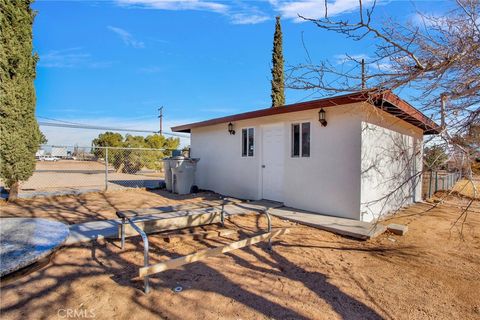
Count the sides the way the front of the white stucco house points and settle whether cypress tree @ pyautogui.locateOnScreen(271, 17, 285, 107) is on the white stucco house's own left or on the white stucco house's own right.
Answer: on the white stucco house's own right

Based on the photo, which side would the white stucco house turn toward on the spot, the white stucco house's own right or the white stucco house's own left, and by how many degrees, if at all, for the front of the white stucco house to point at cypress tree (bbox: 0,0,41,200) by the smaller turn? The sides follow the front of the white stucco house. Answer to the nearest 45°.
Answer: approximately 45° to the white stucco house's own right

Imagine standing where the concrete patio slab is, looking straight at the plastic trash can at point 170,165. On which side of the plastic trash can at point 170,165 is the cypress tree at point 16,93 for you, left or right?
left

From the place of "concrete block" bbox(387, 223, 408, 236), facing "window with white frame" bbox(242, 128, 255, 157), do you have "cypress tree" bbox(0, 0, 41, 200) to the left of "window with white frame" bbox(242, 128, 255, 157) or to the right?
left

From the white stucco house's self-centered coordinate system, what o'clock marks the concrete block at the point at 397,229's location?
The concrete block is roughly at 9 o'clock from the white stucco house.

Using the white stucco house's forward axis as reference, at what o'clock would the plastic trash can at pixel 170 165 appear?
The plastic trash can is roughly at 2 o'clock from the white stucco house.

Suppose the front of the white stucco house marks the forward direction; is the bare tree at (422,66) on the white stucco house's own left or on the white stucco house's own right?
on the white stucco house's own left
